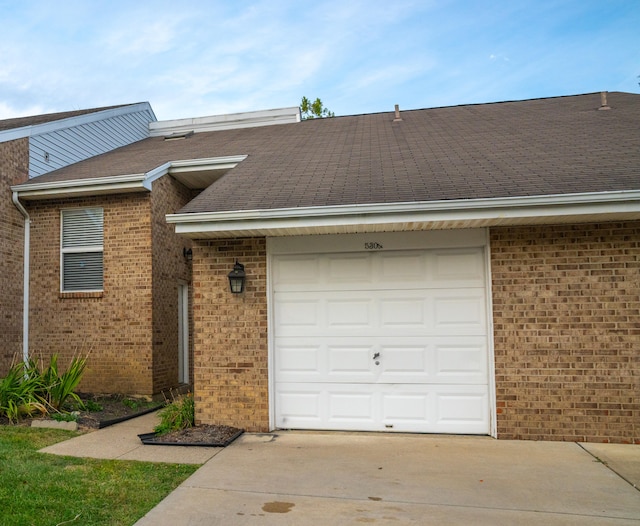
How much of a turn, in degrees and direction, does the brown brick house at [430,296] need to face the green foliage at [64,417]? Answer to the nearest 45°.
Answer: approximately 90° to its right

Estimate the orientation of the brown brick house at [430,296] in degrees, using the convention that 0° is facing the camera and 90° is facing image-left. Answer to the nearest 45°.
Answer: approximately 0°

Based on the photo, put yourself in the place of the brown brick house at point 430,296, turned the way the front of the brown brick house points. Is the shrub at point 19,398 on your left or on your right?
on your right

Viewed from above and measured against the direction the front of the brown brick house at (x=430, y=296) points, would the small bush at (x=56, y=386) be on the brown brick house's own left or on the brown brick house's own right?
on the brown brick house's own right

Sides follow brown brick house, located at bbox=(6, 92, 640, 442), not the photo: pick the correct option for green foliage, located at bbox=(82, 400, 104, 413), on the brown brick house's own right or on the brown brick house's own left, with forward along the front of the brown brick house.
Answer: on the brown brick house's own right
